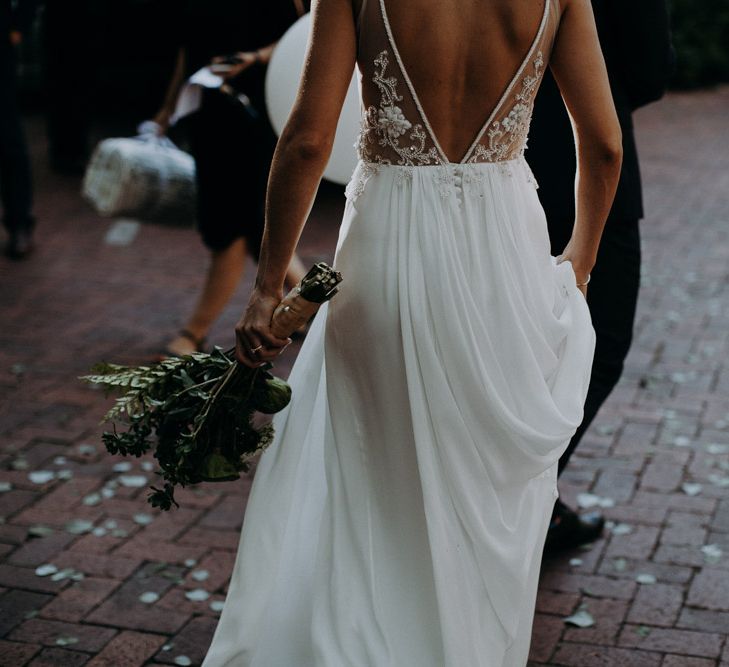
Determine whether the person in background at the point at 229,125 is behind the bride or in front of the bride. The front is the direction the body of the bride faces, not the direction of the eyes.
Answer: in front

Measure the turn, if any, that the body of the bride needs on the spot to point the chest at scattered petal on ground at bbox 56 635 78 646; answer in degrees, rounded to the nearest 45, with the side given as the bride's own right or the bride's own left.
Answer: approximately 90° to the bride's own left

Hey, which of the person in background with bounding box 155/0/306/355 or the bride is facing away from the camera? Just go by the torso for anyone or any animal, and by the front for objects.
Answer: the bride

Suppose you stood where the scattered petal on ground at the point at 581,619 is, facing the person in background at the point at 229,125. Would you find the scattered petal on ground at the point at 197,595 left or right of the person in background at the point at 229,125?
left

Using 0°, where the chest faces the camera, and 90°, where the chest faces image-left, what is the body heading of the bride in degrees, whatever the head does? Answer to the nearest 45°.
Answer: approximately 180°
